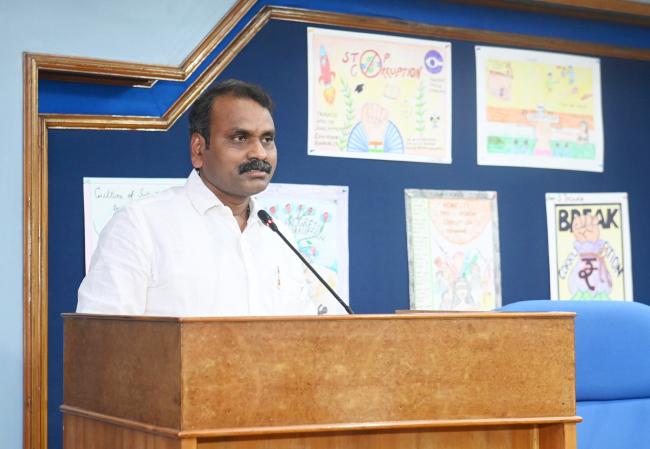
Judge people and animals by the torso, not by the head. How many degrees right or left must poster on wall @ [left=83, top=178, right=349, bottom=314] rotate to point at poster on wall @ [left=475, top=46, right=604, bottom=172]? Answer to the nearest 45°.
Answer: approximately 90° to its left

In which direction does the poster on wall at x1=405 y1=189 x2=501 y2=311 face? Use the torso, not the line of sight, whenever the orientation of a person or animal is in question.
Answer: toward the camera

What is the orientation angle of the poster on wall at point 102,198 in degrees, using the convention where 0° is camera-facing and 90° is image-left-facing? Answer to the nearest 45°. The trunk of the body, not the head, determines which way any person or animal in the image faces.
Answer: approximately 0°

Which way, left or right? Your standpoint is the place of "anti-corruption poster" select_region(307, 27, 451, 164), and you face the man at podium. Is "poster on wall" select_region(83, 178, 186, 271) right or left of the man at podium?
right

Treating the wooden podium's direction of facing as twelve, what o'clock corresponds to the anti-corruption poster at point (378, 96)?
The anti-corruption poster is roughly at 6 o'clock from the wooden podium.

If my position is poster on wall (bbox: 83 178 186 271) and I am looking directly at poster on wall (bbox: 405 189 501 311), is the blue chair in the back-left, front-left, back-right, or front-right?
front-right

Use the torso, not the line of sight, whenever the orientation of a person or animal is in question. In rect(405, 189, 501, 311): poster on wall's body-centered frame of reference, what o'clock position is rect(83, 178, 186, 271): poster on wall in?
rect(83, 178, 186, 271): poster on wall is roughly at 2 o'clock from rect(405, 189, 501, 311): poster on wall.

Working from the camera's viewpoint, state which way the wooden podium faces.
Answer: facing the viewer

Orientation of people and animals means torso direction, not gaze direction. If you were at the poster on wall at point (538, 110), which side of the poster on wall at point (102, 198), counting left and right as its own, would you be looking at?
left

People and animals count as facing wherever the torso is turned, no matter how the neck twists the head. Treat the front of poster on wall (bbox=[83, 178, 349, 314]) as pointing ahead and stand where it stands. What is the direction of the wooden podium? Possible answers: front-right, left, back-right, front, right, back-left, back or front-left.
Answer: front

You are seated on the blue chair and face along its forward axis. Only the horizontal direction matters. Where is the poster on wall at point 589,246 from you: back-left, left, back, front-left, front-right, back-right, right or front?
back

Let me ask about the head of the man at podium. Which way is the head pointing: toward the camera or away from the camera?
toward the camera
